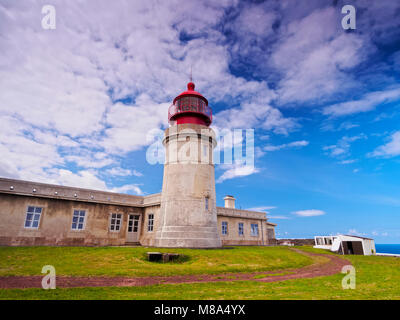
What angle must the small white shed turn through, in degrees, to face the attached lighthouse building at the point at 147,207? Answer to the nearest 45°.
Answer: approximately 45° to its right

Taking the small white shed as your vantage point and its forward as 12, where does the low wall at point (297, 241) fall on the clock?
The low wall is roughly at 5 o'clock from the small white shed.

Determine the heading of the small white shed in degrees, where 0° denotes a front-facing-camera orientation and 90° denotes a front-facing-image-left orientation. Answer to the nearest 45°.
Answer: approximately 0°

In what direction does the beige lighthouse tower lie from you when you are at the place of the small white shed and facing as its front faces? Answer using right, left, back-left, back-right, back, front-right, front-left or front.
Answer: front-right

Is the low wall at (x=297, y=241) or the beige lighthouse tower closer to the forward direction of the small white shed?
the beige lighthouse tower
